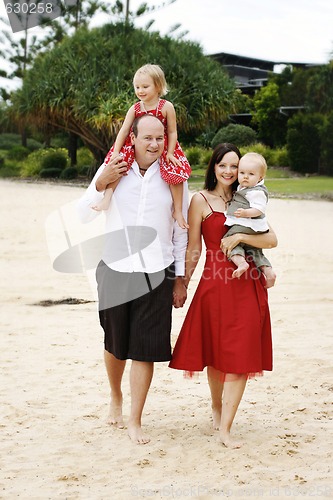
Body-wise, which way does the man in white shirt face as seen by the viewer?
toward the camera

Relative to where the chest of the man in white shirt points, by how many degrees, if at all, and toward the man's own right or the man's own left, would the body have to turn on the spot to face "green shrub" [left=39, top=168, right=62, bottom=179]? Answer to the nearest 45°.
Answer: approximately 180°

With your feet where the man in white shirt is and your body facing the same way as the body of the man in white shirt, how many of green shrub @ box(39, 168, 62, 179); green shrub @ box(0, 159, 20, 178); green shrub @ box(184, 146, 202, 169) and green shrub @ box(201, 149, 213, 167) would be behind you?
4

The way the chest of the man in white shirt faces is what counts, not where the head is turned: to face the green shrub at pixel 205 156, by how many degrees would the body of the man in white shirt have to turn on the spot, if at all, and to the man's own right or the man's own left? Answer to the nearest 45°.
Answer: approximately 180°

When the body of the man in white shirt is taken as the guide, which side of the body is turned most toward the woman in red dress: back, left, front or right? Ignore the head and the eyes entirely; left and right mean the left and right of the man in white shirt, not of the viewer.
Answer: left

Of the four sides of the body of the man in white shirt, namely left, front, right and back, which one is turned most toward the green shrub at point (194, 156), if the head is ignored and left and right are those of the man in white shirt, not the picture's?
back

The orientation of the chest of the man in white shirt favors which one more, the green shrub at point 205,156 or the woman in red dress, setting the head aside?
the woman in red dress

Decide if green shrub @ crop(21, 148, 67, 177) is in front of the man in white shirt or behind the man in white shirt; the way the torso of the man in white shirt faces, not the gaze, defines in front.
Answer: behind

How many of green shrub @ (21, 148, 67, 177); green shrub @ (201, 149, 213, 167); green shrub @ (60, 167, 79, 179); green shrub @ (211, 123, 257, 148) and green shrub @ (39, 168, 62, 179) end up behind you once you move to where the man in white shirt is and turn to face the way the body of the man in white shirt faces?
5

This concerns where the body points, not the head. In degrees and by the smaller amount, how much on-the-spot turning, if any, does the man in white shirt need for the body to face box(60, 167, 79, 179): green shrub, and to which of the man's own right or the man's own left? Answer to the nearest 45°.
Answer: approximately 180°

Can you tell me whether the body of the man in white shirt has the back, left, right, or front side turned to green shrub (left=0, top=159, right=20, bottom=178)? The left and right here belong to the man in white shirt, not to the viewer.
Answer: back
